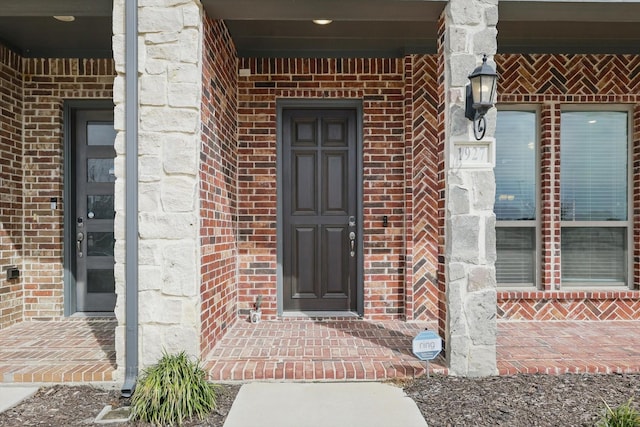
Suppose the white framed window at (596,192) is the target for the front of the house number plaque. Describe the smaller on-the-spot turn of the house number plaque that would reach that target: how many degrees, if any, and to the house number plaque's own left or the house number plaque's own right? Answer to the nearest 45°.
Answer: approximately 135° to the house number plaque's own left

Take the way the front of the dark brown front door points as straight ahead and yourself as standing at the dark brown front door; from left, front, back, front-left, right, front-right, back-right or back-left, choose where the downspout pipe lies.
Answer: front-right

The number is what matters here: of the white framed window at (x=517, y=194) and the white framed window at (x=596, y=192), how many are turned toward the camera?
2

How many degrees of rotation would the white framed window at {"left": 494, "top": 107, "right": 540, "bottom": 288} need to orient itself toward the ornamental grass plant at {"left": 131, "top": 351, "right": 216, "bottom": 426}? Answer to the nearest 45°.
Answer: approximately 45° to its right

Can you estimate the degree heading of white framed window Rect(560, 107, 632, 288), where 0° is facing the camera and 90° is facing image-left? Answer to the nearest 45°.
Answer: approximately 0°

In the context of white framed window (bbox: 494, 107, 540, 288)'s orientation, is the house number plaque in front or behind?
in front
